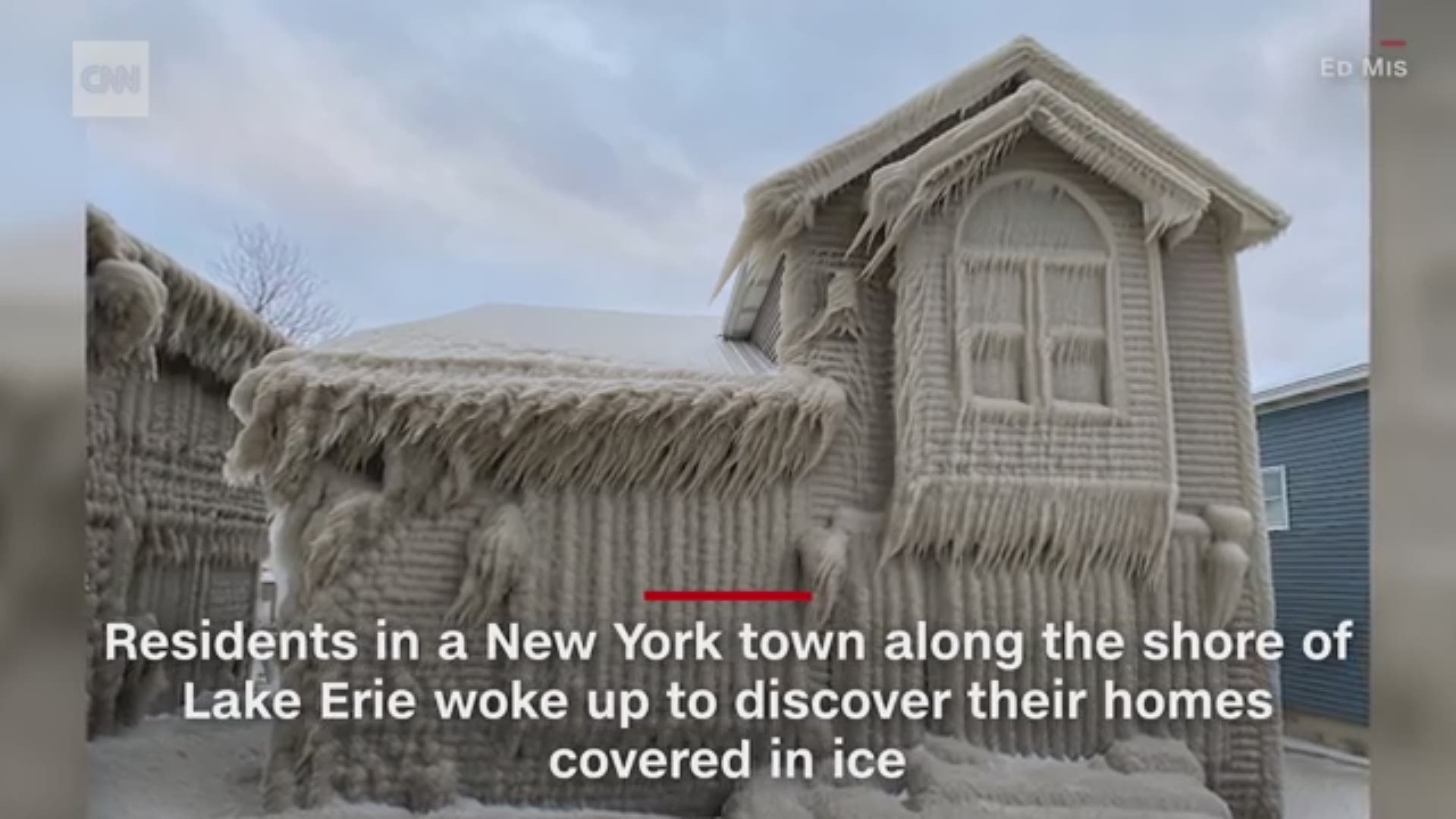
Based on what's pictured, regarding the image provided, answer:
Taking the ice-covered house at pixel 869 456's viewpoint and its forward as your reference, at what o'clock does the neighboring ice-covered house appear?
The neighboring ice-covered house is roughly at 3 o'clock from the ice-covered house.

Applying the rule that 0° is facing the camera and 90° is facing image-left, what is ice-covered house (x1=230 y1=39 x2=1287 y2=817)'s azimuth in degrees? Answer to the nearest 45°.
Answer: approximately 0°
